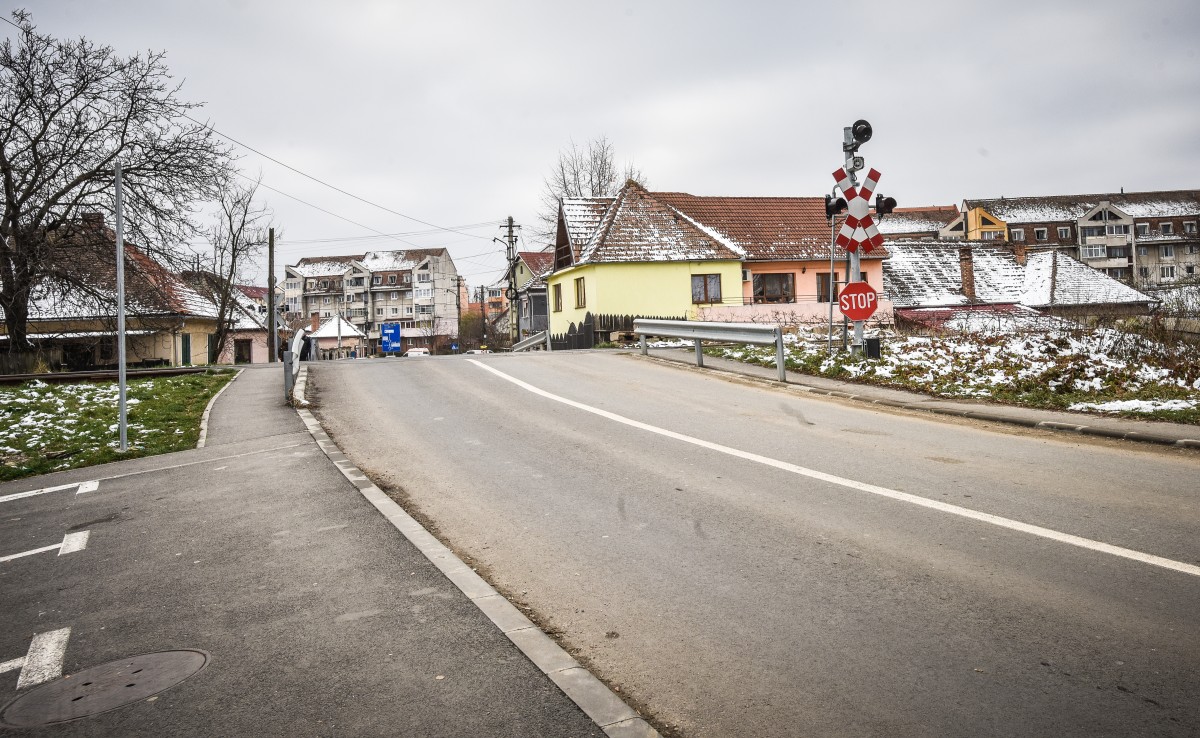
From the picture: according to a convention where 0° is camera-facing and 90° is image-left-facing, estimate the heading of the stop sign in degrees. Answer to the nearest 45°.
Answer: approximately 0°

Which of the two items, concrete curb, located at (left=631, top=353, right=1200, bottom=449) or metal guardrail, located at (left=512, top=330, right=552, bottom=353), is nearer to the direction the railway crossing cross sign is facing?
the concrete curb

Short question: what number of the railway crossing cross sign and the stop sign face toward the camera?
2
